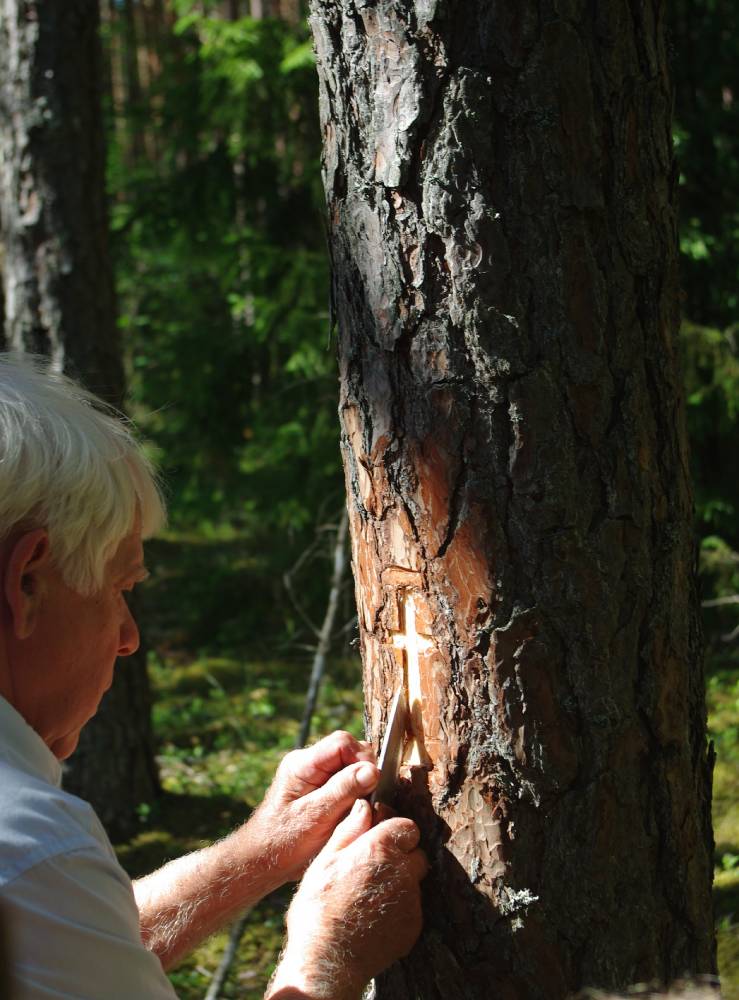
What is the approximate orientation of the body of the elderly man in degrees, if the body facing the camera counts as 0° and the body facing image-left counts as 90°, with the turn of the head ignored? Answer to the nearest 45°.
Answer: approximately 225°

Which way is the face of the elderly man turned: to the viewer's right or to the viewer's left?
to the viewer's right

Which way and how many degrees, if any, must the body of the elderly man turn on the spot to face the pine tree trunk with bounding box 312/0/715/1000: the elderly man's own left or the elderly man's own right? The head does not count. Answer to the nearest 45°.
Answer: approximately 45° to the elderly man's own right
